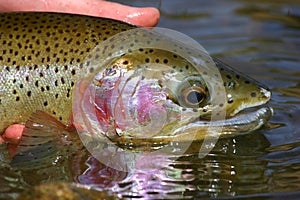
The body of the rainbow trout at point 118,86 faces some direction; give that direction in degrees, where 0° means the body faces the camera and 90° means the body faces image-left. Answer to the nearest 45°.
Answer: approximately 270°

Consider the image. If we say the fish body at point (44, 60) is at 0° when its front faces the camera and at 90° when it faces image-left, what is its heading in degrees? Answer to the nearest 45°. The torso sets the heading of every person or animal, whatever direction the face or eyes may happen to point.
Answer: approximately 270°
